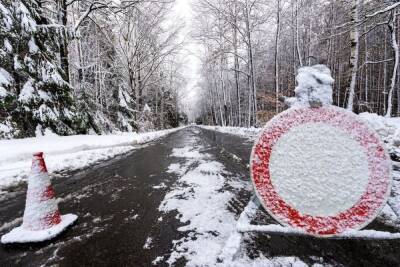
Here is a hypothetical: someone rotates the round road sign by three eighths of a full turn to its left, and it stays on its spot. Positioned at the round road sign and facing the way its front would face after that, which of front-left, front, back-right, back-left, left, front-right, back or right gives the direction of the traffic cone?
back-left

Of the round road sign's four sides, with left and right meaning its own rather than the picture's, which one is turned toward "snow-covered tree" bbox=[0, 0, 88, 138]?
right

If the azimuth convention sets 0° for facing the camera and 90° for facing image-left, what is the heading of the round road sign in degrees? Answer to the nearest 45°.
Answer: approximately 0°
